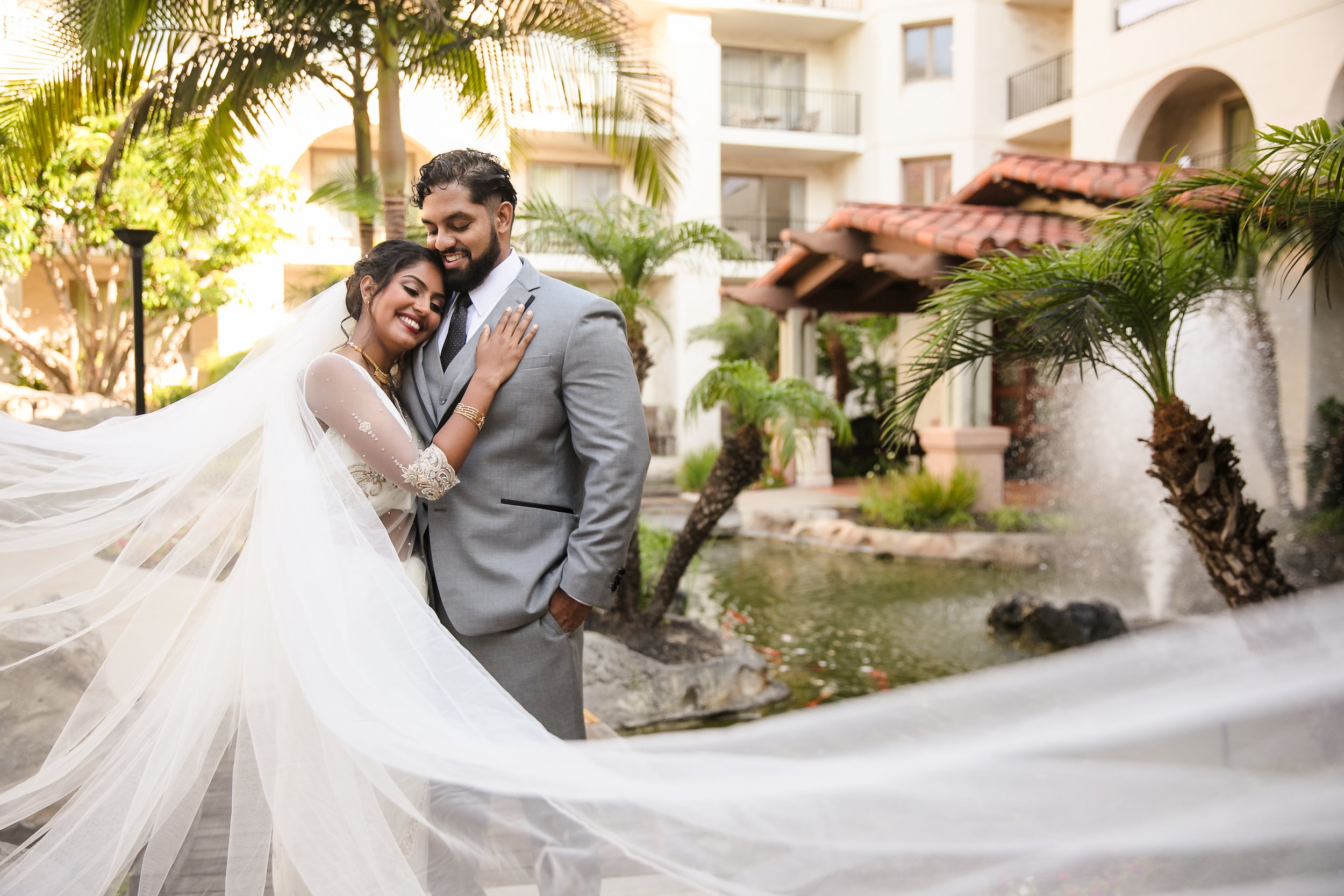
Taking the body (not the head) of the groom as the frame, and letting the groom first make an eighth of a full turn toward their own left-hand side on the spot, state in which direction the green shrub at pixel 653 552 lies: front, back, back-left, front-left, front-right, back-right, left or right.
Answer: back

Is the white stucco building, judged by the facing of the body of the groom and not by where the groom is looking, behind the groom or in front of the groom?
behind

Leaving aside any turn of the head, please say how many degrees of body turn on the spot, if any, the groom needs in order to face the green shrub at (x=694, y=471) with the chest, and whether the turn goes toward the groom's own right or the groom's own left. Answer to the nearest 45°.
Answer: approximately 135° to the groom's own right

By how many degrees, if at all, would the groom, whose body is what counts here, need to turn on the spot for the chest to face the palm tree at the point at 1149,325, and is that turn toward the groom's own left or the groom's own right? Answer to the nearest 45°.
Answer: approximately 180°

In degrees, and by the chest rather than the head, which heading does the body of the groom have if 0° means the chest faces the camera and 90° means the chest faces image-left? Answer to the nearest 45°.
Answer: approximately 45°

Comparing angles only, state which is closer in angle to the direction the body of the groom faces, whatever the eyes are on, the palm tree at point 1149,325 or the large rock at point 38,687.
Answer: the large rock

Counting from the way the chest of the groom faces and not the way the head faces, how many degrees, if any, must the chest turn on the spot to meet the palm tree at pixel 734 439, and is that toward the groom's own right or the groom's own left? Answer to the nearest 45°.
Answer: approximately 135° to the groom's own right

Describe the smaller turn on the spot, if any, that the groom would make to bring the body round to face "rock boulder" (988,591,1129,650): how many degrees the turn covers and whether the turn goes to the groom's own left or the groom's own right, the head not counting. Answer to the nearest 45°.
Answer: approximately 180°

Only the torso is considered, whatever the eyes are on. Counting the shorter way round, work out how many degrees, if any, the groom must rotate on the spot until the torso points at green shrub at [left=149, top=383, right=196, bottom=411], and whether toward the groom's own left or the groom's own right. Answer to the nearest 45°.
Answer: approximately 135° to the groom's own right

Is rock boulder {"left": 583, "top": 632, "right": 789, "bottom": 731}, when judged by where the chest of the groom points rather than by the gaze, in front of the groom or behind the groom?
behind

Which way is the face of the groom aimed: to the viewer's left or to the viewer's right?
to the viewer's left

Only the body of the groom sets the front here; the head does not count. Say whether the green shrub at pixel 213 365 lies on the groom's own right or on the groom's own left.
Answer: on the groom's own right
